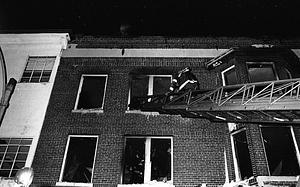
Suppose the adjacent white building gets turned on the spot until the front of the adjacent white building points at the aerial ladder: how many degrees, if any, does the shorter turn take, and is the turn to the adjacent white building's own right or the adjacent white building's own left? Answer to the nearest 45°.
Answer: approximately 45° to the adjacent white building's own left

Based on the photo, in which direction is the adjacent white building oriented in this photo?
toward the camera

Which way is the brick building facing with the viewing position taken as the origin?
facing the viewer

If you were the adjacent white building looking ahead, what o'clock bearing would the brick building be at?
The brick building is roughly at 10 o'clock from the adjacent white building.

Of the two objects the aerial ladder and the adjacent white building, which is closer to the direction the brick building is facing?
the aerial ladder

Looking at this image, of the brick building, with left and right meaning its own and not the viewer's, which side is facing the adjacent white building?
right

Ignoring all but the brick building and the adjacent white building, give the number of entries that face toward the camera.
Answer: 2

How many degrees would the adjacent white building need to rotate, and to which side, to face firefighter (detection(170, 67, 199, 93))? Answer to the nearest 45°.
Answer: approximately 45° to its left

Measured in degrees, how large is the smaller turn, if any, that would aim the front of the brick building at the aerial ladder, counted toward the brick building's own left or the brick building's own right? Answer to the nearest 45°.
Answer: approximately 45° to the brick building's own left
